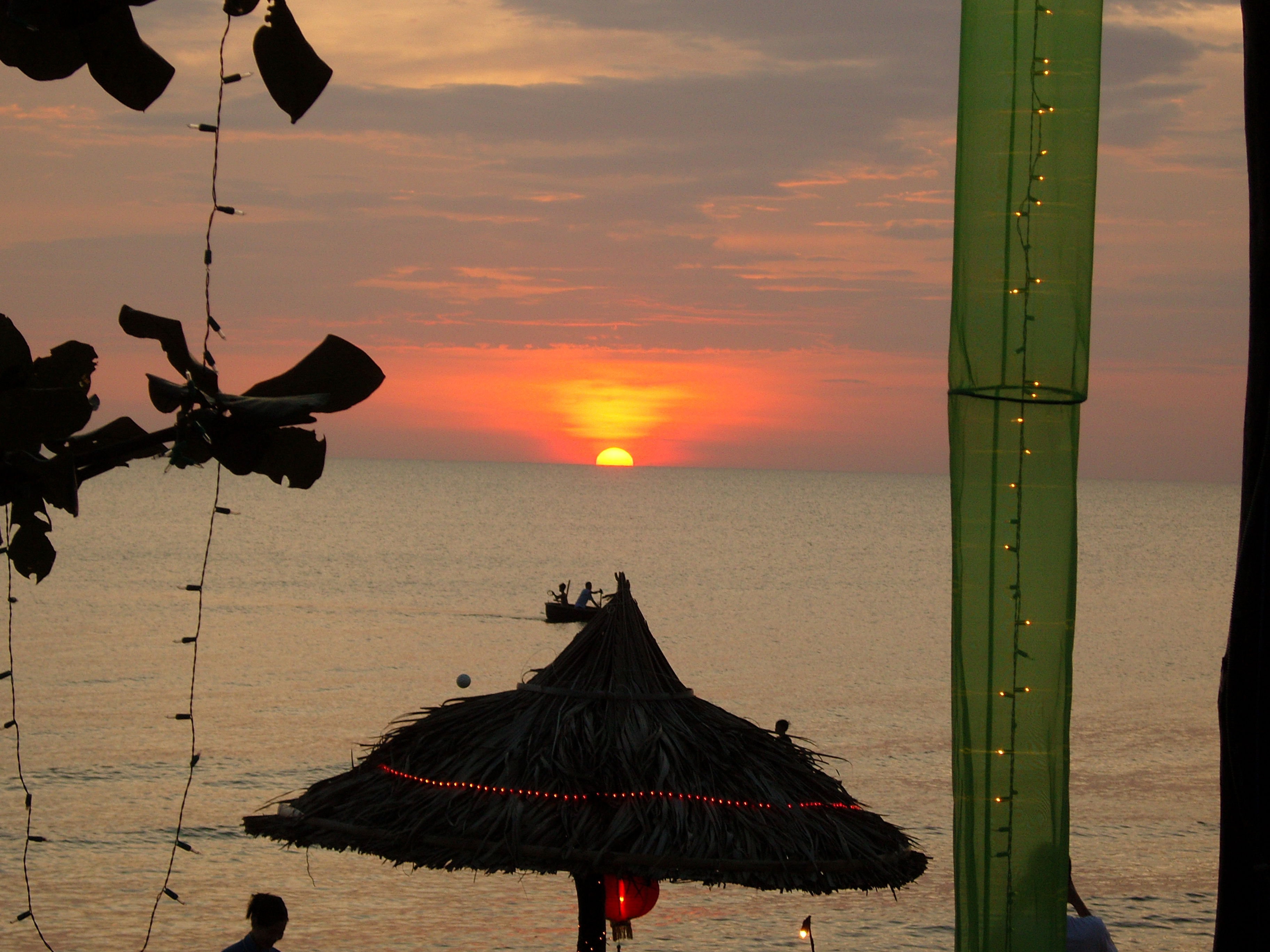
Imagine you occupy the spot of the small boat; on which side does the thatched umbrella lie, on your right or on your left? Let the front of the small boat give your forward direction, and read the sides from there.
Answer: on your right

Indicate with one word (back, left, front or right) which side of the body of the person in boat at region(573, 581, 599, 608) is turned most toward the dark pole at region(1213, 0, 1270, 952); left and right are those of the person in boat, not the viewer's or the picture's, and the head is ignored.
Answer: right

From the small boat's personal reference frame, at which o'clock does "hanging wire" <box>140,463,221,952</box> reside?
The hanging wire is roughly at 3 o'clock from the small boat.

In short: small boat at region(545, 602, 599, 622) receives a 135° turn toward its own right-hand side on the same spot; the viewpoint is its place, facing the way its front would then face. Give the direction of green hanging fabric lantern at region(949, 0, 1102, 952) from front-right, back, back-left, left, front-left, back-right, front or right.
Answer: front-left

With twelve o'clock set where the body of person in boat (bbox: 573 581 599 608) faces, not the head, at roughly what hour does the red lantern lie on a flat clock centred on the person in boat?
The red lantern is roughly at 3 o'clock from the person in boat.

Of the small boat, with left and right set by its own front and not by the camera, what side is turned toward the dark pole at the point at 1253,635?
right

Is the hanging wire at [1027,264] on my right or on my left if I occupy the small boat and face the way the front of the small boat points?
on my right

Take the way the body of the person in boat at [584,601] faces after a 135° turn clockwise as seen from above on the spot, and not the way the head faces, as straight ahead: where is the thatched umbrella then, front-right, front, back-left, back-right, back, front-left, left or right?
front-left

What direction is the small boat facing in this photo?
to the viewer's right

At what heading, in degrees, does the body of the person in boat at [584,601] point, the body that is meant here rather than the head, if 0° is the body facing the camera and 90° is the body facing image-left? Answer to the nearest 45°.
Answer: approximately 270°

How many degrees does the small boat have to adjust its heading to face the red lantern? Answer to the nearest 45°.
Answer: approximately 90° to its right
